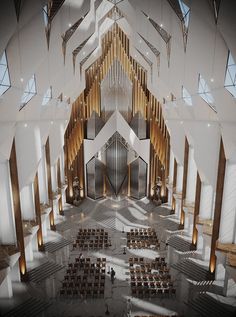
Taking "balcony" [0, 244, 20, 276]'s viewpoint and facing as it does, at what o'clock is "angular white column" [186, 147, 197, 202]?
The angular white column is roughly at 12 o'clock from the balcony.

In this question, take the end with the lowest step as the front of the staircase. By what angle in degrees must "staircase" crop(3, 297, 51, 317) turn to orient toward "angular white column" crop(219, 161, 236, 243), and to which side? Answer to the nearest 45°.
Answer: approximately 45° to its left

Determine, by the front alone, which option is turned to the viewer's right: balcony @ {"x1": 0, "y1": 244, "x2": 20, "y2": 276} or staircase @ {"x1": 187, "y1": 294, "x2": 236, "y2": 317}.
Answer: the balcony

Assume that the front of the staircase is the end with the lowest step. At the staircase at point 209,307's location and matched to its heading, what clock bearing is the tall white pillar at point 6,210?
The tall white pillar is roughly at 1 o'clock from the staircase.

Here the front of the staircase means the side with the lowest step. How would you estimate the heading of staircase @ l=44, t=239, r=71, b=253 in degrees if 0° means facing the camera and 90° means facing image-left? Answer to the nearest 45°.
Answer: approximately 315°

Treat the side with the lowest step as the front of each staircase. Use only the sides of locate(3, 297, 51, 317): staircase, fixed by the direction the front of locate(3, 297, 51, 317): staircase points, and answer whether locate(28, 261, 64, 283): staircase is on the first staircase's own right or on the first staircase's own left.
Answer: on the first staircase's own left

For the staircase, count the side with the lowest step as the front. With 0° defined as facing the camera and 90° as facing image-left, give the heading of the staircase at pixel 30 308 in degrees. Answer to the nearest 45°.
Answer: approximately 315°

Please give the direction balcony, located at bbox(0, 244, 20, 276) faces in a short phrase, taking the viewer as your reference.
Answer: facing to the right of the viewer

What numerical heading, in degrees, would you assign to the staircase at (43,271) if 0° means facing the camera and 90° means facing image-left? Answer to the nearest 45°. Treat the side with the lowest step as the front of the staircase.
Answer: approximately 315°

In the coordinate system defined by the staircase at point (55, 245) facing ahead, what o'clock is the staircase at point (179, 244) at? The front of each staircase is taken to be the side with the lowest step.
the staircase at point (179, 244) is roughly at 11 o'clock from the staircase at point (55, 245).

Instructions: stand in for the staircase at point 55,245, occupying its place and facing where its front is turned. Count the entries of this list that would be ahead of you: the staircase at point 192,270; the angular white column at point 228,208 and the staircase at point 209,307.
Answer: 3
